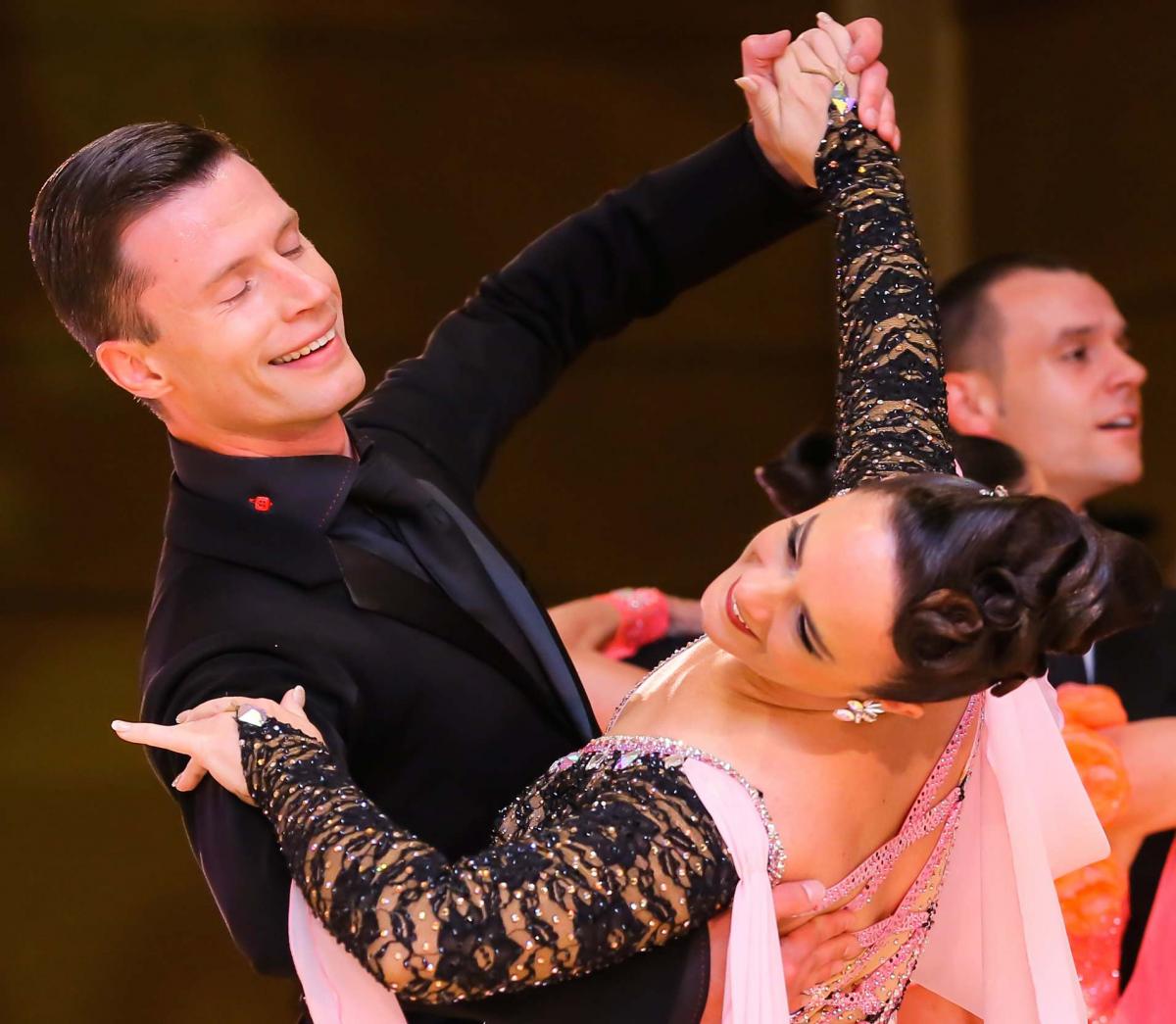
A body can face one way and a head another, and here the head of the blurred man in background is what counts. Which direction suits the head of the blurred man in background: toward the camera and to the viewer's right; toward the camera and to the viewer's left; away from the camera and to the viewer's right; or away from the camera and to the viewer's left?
toward the camera and to the viewer's right

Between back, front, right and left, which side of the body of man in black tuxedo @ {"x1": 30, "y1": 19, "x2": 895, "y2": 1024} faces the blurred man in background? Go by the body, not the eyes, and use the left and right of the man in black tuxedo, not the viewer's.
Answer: left

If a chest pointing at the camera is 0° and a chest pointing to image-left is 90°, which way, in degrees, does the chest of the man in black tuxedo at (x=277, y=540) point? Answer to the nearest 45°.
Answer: approximately 315°

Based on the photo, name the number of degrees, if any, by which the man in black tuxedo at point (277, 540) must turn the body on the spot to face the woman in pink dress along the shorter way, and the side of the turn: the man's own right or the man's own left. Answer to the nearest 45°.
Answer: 0° — they already face them

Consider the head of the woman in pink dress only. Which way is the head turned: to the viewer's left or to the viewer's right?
to the viewer's left

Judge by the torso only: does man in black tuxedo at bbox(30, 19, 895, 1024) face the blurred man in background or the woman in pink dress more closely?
the woman in pink dress
